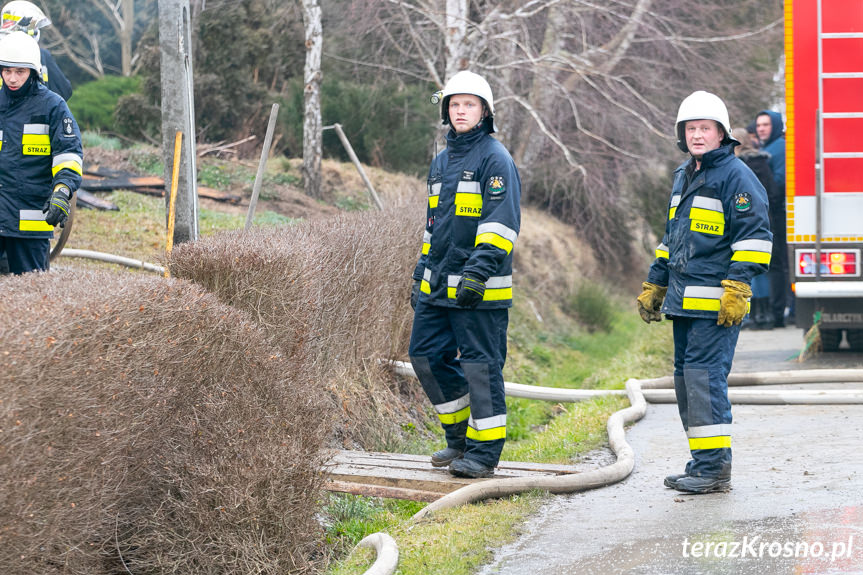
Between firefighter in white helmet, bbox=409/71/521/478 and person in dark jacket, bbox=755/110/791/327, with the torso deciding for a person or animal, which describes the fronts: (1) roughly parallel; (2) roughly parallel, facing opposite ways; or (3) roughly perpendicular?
roughly parallel

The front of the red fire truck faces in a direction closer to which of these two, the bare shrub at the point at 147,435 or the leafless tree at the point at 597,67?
the leafless tree

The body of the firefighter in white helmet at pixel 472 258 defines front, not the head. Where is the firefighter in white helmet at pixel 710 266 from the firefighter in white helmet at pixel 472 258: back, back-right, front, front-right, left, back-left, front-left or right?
back-left

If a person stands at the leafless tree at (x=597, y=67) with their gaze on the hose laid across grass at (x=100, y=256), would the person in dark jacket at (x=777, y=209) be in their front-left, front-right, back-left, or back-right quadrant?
front-left

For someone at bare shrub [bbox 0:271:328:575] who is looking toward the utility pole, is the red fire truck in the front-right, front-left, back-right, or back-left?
front-right

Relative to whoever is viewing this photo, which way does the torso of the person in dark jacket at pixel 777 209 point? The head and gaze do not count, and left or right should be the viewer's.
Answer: facing the viewer and to the left of the viewer

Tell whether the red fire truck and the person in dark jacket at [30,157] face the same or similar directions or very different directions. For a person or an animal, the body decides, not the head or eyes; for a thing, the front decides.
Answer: very different directions

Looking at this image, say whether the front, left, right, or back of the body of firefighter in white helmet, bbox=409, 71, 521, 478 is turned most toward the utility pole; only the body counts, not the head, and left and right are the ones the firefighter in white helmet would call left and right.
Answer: right

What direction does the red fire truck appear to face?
away from the camera

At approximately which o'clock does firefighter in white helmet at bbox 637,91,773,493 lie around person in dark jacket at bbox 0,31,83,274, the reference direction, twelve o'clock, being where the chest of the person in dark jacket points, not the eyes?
The firefighter in white helmet is roughly at 9 o'clock from the person in dark jacket.

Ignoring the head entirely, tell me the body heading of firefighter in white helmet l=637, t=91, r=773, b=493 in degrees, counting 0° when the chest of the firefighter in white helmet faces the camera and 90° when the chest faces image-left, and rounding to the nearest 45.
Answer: approximately 45°

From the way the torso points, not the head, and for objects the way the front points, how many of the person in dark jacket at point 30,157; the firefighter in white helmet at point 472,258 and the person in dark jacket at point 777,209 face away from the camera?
0
